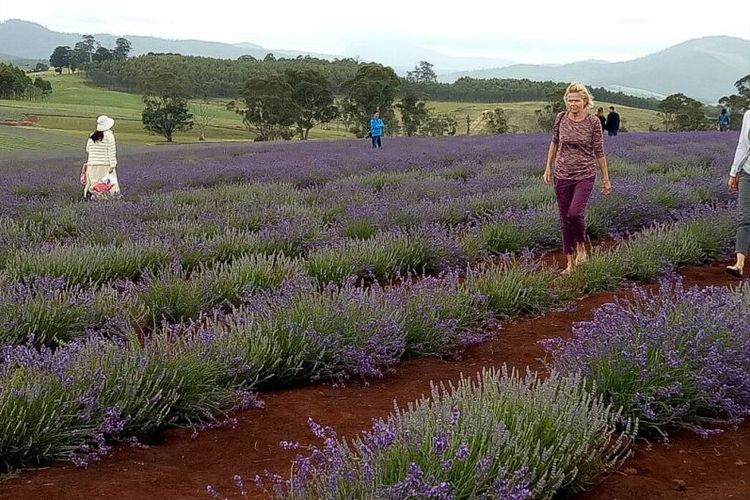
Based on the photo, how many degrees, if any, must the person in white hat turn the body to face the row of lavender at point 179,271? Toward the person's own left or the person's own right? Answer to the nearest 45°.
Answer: approximately 135° to the person's own right

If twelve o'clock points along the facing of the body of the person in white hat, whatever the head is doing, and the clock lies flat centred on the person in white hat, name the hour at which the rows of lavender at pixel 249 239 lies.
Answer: The rows of lavender is roughly at 4 o'clock from the person in white hat.

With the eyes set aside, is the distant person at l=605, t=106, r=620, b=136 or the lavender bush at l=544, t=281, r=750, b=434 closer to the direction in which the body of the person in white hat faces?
the distant person

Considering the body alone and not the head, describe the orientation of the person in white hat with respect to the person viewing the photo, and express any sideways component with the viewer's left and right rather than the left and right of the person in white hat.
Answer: facing away from the viewer and to the right of the viewer

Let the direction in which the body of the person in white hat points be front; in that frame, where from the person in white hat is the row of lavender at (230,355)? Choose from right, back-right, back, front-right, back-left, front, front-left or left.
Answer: back-right

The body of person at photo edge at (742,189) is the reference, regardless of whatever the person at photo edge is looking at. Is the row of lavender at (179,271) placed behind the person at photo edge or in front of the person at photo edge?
in front

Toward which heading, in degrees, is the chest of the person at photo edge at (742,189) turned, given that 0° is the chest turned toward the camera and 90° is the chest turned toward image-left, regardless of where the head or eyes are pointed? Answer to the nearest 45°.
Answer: approximately 45°

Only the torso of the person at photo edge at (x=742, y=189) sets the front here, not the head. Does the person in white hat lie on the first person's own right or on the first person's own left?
on the first person's own right

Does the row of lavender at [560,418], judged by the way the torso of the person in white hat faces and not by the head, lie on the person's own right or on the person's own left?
on the person's own right

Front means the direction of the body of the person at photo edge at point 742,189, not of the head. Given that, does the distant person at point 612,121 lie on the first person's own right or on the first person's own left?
on the first person's own right
